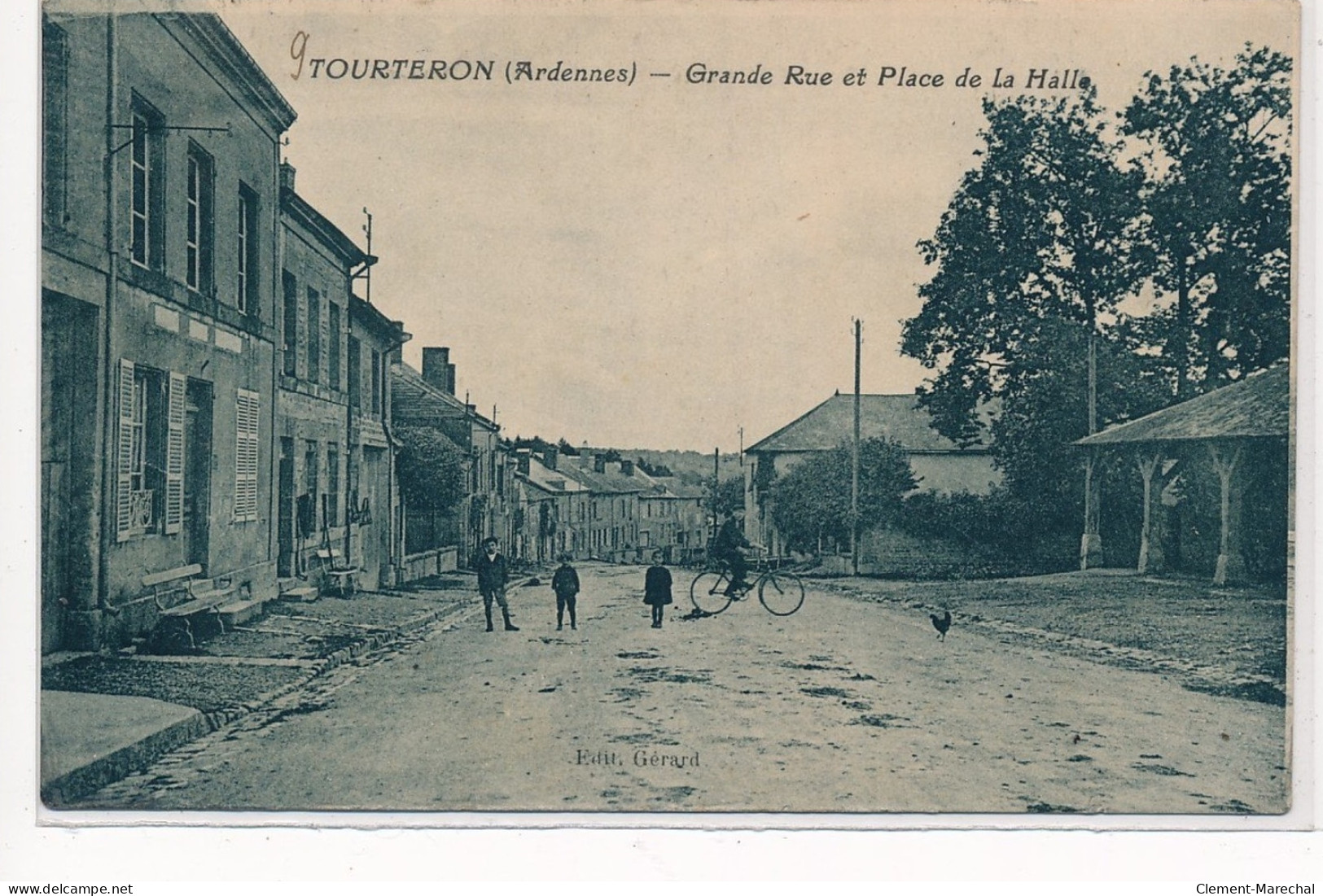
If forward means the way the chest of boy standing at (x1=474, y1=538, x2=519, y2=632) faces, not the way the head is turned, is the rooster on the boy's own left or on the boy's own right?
on the boy's own left

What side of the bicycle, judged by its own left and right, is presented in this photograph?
right

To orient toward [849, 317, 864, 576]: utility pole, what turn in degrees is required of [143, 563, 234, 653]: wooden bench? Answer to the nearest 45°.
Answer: approximately 45° to its left

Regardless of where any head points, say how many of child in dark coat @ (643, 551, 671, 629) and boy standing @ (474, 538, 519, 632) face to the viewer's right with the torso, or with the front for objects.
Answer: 0

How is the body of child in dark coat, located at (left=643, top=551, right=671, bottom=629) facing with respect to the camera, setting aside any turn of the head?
toward the camera

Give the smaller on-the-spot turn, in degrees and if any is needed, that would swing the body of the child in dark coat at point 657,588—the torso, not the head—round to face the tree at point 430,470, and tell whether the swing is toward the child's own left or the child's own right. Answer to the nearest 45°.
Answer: approximately 135° to the child's own right

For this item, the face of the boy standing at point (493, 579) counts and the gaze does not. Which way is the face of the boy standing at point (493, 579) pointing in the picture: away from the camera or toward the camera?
toward the camera

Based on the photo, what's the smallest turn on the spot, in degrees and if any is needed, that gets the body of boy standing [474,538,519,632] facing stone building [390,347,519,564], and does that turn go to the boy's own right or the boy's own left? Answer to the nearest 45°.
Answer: approximately 180°

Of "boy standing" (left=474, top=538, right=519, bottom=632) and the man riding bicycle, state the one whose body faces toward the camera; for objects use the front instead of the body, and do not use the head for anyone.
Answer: the boy standing

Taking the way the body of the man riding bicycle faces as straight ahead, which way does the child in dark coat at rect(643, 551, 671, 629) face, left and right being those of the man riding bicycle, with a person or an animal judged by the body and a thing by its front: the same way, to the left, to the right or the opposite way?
to the right

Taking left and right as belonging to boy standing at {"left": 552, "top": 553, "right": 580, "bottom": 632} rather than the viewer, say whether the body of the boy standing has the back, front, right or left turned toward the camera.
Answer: front

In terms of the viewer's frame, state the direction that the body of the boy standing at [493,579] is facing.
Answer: toward the camera

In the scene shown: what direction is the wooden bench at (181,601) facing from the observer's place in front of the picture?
facing the viewer and to the right of the viewer
